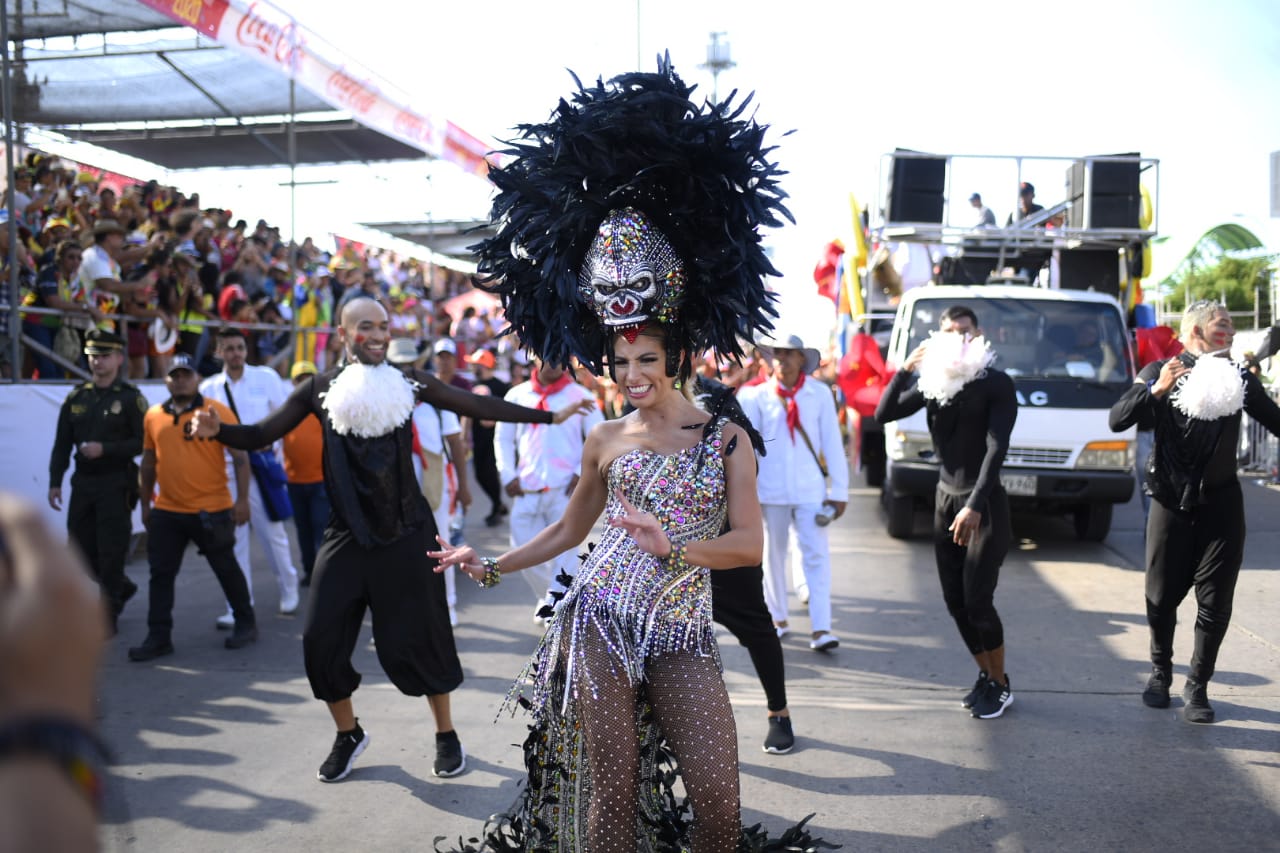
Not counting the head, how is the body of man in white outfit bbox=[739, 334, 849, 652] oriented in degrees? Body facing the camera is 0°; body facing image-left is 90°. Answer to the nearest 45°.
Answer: approximately 0°

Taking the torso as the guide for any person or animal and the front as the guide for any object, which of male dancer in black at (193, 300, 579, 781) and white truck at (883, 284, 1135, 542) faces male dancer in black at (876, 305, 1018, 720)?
the white truck

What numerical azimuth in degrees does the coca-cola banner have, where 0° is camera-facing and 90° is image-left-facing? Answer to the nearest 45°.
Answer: approximately 315°

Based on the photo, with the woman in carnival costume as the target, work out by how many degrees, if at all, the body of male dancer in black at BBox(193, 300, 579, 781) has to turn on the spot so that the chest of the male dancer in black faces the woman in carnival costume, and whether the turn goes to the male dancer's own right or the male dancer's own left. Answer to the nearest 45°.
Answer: approximately 45° to the male dancer's own left

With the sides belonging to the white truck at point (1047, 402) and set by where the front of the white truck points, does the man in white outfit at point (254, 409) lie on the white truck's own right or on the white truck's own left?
on the white truck's own right
